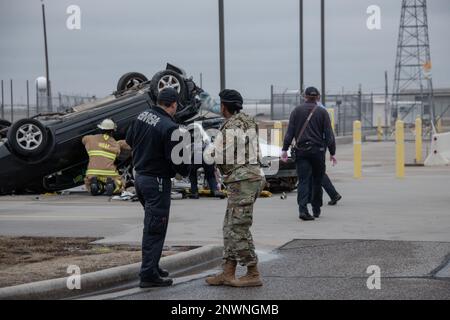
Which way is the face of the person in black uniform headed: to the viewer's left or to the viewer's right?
to the viewer's right

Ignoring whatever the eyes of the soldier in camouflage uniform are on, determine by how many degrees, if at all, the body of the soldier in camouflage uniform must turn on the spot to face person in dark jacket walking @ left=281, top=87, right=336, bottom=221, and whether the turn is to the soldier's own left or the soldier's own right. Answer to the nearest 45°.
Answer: approximately 90° to the soldier's own right

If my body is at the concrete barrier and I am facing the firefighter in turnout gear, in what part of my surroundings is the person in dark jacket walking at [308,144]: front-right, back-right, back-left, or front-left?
front-left

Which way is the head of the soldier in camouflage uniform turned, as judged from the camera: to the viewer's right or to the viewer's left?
to the viewer's left

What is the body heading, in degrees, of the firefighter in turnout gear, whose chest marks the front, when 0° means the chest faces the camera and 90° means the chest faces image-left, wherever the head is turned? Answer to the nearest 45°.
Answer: approximately 180°

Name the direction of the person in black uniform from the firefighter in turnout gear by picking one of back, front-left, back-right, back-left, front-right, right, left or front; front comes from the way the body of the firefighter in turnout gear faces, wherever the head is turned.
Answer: back

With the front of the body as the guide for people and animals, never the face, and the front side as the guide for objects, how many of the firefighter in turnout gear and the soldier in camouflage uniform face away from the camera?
1

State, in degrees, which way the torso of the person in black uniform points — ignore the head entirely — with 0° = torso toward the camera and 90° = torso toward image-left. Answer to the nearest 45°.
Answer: approximately 225°

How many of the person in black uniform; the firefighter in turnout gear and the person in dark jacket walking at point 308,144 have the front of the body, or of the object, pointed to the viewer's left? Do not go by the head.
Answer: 0

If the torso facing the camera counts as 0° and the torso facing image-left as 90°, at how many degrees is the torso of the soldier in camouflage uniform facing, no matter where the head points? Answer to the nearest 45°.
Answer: approximately 90°
